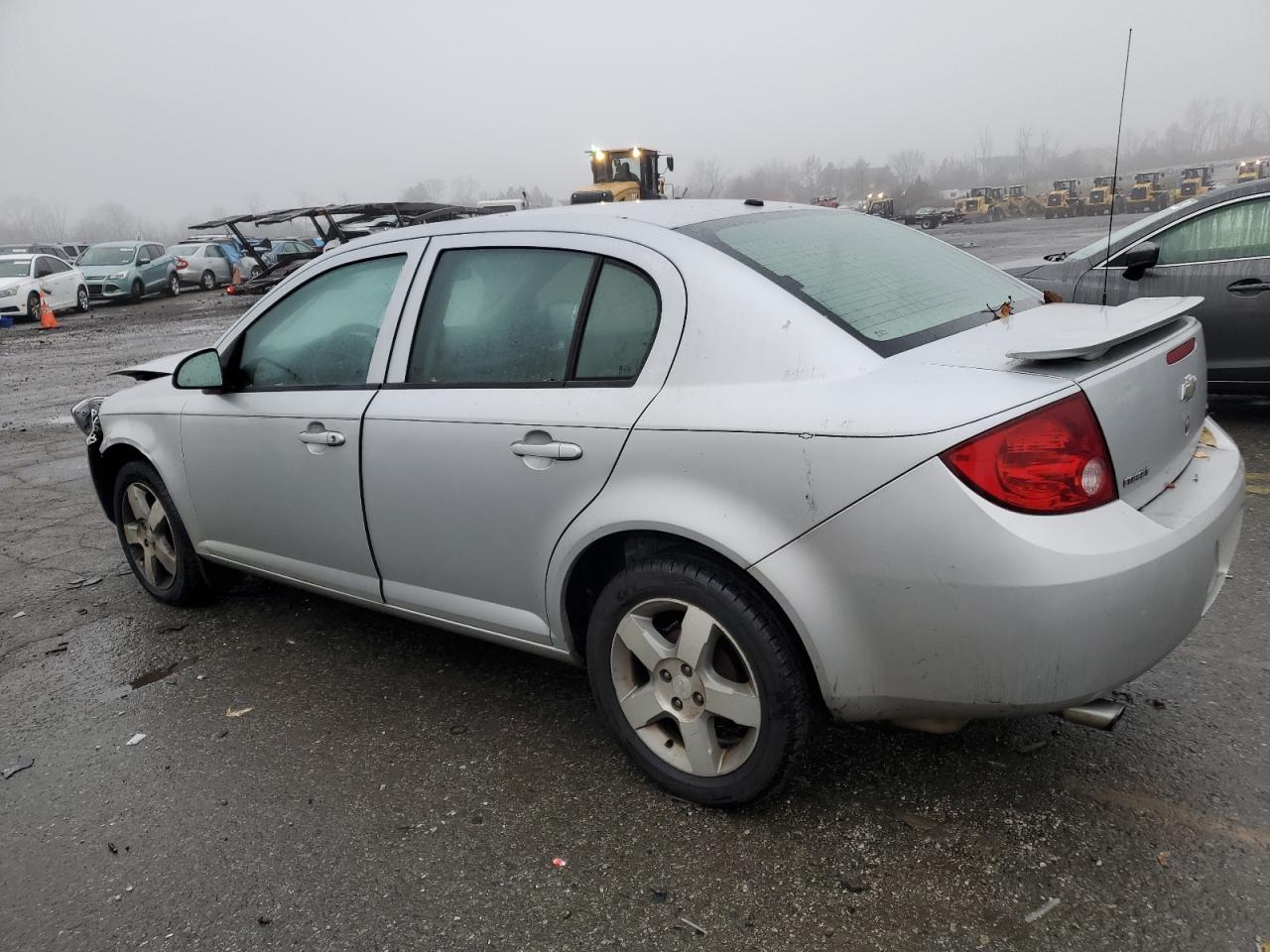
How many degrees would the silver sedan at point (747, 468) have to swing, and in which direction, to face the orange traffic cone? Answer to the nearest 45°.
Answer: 0° — it already faces it

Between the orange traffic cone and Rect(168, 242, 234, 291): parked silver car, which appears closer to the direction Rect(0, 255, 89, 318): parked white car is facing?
the orange traffic cone

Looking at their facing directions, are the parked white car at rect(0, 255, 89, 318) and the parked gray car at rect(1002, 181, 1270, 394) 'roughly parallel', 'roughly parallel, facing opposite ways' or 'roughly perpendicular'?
roughly perpendicular

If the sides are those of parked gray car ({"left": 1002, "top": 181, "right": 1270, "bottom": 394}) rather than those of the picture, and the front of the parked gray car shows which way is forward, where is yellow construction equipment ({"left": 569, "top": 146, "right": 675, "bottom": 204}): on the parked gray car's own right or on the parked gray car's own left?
on the parked gray car's own right

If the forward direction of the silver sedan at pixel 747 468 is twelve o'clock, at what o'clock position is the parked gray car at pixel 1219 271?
The parked gray car is roughly at 3 o'clock from the silver sedan.

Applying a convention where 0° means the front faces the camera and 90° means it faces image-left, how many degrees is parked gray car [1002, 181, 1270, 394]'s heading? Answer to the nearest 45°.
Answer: approximately 90°

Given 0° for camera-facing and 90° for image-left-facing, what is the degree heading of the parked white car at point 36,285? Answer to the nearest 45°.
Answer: approximately 45°

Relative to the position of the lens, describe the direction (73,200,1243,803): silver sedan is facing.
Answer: facing away from the viewer and to the left of the viewer

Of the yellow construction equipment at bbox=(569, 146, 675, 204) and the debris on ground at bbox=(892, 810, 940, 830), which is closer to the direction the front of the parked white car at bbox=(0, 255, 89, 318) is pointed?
the debris on ground

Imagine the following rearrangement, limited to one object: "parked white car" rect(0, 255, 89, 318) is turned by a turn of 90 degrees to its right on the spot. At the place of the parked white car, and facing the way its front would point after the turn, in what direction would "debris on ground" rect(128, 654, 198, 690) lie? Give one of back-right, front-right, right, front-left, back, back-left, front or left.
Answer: back-left

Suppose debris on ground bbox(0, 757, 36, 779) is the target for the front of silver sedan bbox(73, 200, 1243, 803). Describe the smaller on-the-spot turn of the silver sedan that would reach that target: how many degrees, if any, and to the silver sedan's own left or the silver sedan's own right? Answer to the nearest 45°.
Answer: approximately 45° to the silver sedan's own left
